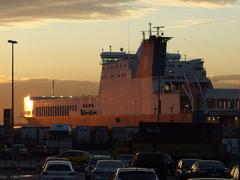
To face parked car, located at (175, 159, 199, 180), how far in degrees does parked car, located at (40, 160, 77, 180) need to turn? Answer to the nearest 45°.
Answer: approximately 45° to its right

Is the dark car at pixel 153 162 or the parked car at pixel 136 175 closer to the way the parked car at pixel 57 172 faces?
the dark car

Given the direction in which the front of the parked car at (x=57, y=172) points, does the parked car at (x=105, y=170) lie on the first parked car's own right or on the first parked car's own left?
on the first parked car's own right

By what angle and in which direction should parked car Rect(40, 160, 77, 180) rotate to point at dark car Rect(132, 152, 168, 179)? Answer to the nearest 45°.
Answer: approximately 45° to its right

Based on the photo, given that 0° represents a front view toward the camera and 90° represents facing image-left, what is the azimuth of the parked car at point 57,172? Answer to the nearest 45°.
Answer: approximately 180°
